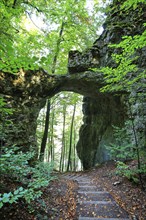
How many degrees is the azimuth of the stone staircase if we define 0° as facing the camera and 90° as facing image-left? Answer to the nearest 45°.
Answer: approximately 0°

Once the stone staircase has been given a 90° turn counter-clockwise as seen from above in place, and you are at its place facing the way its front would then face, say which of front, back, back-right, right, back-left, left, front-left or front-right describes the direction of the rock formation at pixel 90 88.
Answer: left
